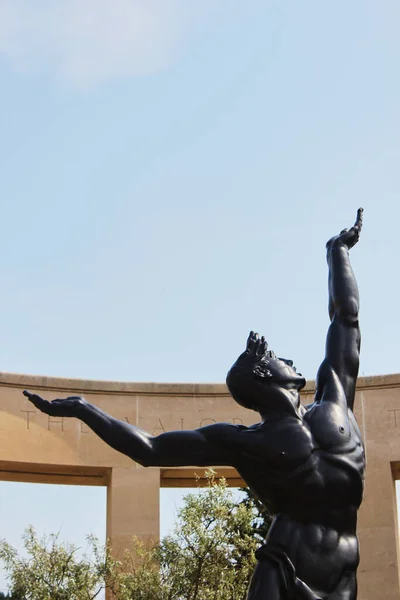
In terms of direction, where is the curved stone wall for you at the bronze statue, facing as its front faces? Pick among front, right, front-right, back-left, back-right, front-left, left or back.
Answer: back-left

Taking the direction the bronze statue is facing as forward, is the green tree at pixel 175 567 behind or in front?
behind
